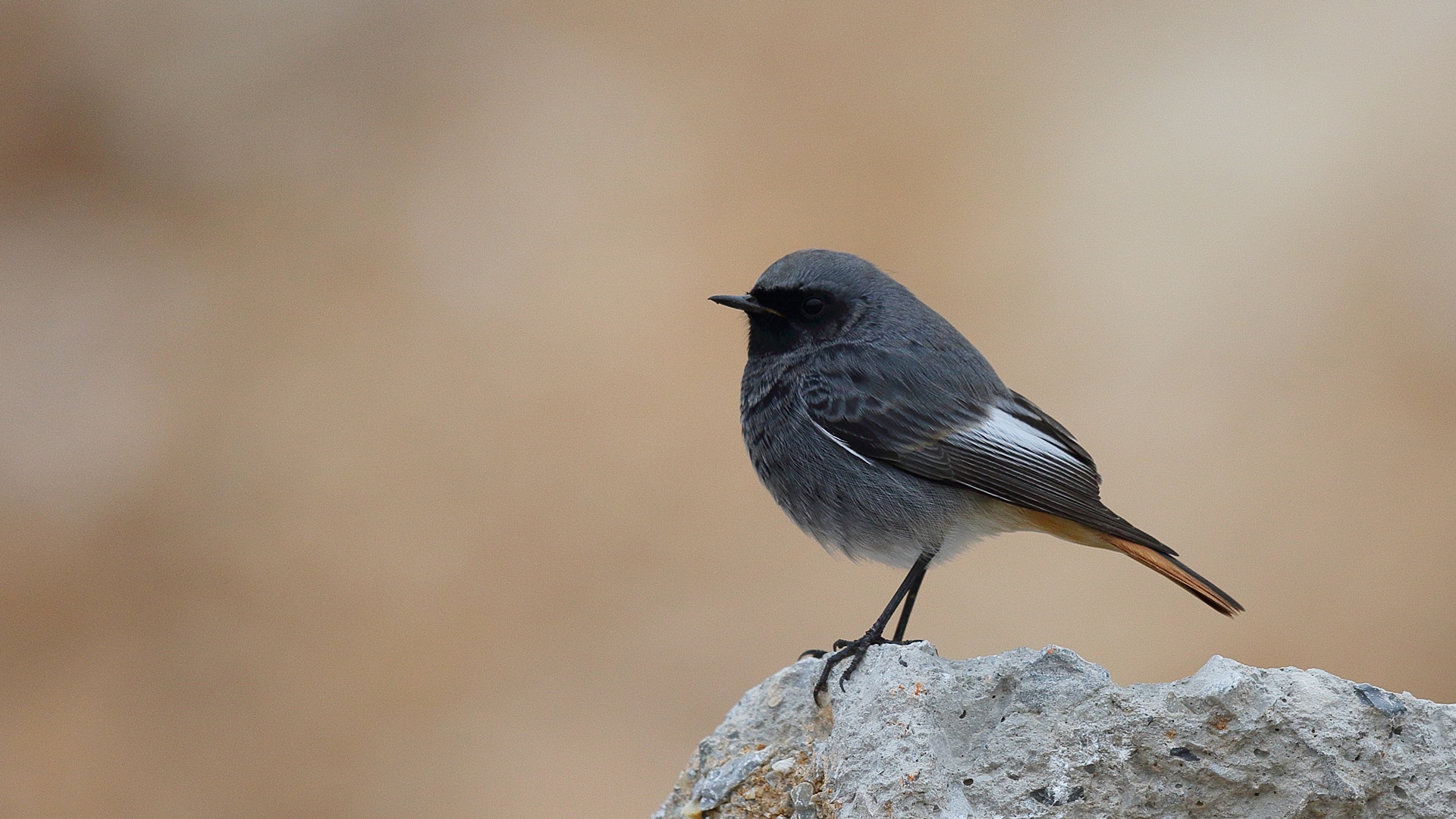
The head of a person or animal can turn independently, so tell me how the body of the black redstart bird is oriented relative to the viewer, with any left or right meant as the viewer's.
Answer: facing to the left of the viewer
